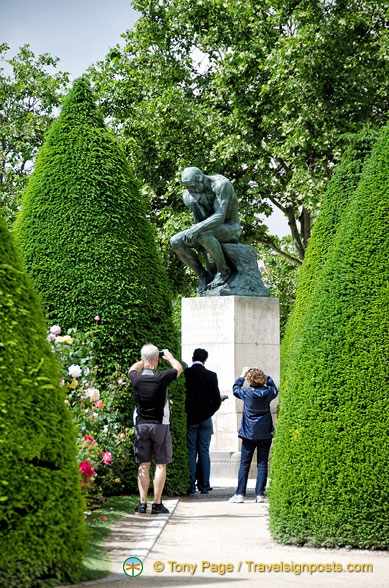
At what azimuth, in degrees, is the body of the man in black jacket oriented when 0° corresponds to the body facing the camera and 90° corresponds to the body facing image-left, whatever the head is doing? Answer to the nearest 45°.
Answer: approximately 180°

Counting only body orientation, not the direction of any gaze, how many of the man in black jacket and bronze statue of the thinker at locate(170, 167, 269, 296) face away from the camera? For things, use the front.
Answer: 1

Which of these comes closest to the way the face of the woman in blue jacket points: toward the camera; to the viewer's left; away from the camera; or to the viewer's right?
away from the camera

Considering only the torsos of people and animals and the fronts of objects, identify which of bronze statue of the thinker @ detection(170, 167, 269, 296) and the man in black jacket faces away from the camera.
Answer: the man in black jacket

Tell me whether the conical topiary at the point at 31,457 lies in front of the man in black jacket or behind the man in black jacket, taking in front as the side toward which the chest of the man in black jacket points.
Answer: behind

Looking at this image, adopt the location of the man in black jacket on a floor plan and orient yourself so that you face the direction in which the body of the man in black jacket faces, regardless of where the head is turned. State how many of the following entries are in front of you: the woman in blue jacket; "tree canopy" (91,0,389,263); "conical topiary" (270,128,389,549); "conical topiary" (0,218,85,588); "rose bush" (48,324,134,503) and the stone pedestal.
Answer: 2

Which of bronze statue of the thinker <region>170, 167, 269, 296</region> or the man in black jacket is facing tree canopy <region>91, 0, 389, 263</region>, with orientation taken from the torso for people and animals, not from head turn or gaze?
the man in black jacket

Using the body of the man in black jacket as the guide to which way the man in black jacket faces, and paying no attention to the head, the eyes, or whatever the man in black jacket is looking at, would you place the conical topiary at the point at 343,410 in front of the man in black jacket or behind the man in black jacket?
behind

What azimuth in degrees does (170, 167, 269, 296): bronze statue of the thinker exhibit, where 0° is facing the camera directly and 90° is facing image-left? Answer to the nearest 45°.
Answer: approximately 45°

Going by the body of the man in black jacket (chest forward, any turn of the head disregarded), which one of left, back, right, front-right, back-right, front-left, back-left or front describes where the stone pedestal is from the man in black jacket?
front

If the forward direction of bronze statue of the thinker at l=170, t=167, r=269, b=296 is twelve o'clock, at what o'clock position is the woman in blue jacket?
The woman in blue jacket is roughly at 10 o'clock from the bronze statue of the thinker.

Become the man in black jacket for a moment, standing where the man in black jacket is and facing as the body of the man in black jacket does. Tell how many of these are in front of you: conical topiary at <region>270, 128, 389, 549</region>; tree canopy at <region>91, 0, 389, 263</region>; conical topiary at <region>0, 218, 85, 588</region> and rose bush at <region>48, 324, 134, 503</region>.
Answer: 1

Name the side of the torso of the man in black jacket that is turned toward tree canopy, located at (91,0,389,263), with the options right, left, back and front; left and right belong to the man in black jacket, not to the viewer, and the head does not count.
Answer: front
